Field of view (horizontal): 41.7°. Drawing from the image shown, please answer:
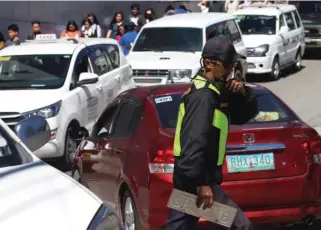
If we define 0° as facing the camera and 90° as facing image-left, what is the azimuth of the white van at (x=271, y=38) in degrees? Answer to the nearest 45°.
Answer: approximately 45°

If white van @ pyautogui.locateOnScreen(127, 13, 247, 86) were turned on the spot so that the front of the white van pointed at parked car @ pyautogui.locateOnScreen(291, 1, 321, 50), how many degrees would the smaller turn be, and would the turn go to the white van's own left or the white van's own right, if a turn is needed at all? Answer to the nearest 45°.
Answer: approximately 180°

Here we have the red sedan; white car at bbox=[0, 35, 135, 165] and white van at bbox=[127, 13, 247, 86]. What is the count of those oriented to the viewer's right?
0

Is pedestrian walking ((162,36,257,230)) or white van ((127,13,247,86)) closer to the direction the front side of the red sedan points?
the white van

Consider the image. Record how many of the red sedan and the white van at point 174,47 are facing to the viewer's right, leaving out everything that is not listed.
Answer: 0

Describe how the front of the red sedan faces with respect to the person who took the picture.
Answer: facing away from the viewer and to the left of the viewer

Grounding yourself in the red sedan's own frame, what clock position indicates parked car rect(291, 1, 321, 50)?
The parked car is roughly at 2 o'clock from the red sedan.

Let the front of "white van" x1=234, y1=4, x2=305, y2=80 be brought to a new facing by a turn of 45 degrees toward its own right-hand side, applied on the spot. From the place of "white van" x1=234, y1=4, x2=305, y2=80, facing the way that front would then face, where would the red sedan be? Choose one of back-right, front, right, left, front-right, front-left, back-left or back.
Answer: left

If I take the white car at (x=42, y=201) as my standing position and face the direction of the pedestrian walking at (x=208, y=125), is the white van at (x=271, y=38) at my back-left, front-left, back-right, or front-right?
front-left
